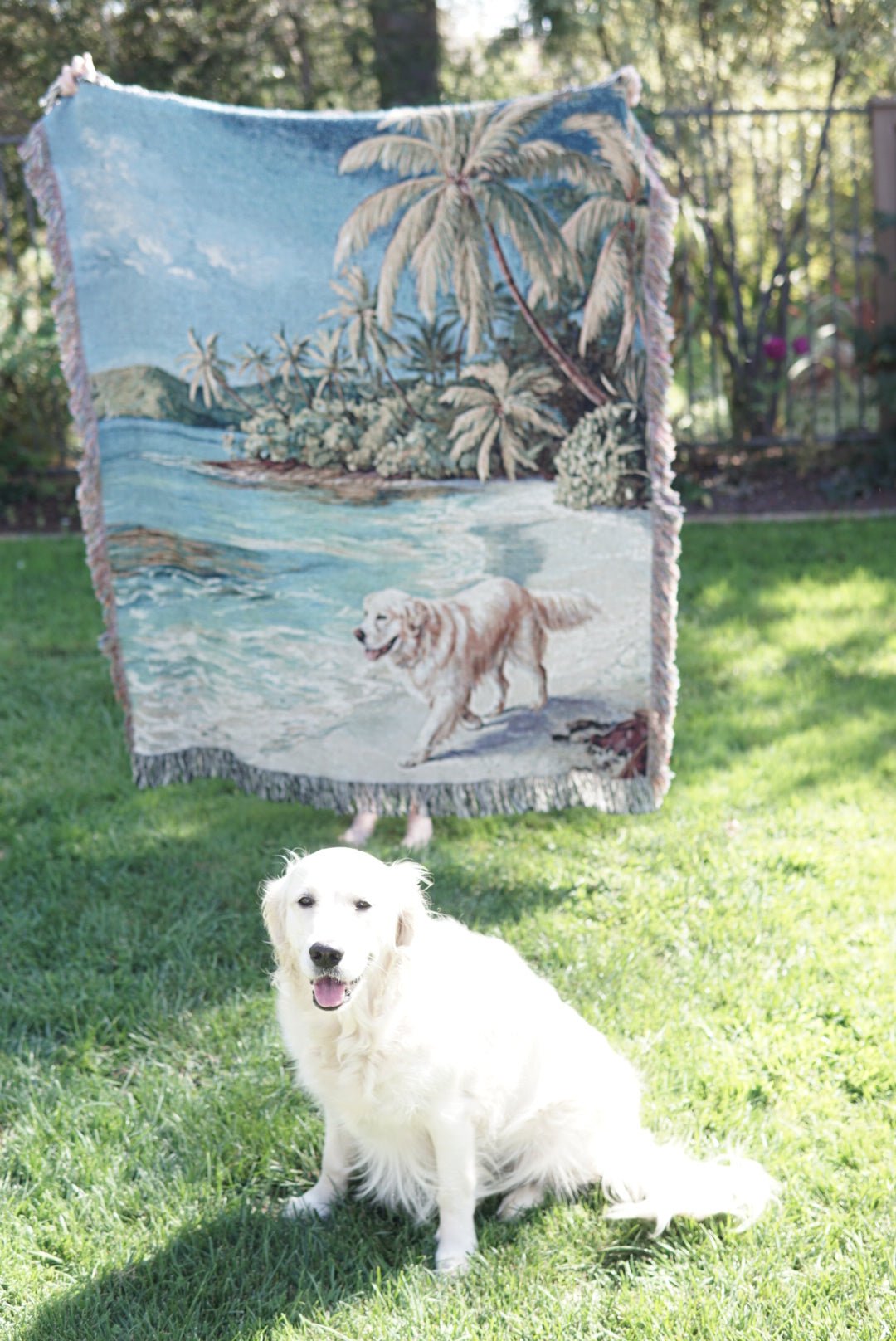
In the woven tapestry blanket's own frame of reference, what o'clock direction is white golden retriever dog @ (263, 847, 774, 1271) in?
The white golden retriever dog is roughly at 12 o'clock from the woven tapestry blanket.

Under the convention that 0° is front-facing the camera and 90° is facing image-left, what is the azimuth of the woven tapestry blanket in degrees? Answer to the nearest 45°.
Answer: approximately 0°

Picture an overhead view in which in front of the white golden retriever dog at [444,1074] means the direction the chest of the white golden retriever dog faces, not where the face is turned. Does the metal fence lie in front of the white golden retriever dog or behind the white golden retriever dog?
behind

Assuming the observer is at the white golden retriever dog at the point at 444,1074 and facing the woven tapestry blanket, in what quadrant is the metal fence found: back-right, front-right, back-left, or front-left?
front-right

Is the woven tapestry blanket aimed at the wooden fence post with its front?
no

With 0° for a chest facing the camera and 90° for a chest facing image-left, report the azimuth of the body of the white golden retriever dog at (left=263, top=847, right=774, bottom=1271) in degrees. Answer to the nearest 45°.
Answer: approximately 45°

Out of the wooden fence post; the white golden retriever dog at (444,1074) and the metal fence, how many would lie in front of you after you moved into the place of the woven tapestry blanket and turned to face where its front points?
1

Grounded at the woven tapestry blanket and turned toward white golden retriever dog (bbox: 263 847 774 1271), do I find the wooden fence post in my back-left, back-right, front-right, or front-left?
back-left

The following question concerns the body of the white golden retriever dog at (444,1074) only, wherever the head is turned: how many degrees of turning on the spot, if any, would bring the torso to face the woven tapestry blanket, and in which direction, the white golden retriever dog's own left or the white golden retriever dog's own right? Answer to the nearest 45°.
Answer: approximately 135° to the white golden retriever dog's own right

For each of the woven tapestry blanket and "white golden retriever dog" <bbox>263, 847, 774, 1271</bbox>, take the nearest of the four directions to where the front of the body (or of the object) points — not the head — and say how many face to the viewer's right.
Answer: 0

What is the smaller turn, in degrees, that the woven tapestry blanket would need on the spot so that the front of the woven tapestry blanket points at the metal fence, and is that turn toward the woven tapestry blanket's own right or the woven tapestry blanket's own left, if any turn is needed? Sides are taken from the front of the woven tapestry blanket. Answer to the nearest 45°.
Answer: approximately 135° to the woven tapestry blanket's own left

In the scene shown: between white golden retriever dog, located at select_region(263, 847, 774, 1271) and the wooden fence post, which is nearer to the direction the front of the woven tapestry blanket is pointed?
the white golden retriever dog
